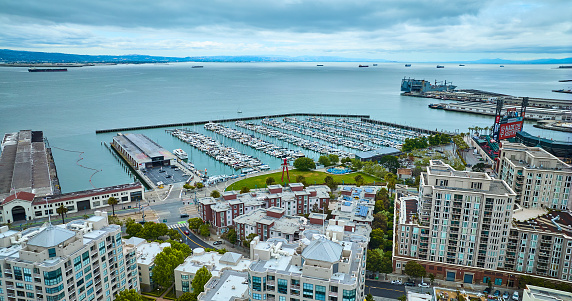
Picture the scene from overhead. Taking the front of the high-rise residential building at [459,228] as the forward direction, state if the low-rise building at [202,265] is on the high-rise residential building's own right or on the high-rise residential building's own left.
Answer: on the high-rise residential building's own right

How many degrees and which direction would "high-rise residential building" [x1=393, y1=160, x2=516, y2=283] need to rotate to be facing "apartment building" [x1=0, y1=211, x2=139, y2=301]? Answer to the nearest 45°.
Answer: approximately 45° to its right

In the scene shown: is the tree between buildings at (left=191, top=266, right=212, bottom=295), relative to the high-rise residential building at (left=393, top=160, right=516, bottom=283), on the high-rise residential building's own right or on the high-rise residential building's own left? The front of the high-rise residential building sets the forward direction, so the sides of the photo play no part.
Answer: on the high-rise residential building's own right

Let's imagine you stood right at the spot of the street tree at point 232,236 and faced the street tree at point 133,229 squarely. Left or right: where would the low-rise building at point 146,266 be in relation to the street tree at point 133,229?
left

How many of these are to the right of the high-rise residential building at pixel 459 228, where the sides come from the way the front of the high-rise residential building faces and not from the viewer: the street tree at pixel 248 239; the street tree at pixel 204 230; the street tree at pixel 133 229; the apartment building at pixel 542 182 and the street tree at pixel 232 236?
4

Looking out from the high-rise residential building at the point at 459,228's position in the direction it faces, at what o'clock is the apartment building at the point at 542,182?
The apartment building is roughly at 7 o'clock from the high-rise residential building.

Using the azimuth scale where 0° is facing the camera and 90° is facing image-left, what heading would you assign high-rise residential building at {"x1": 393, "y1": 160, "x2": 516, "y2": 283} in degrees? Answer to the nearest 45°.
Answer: approximately 0°
